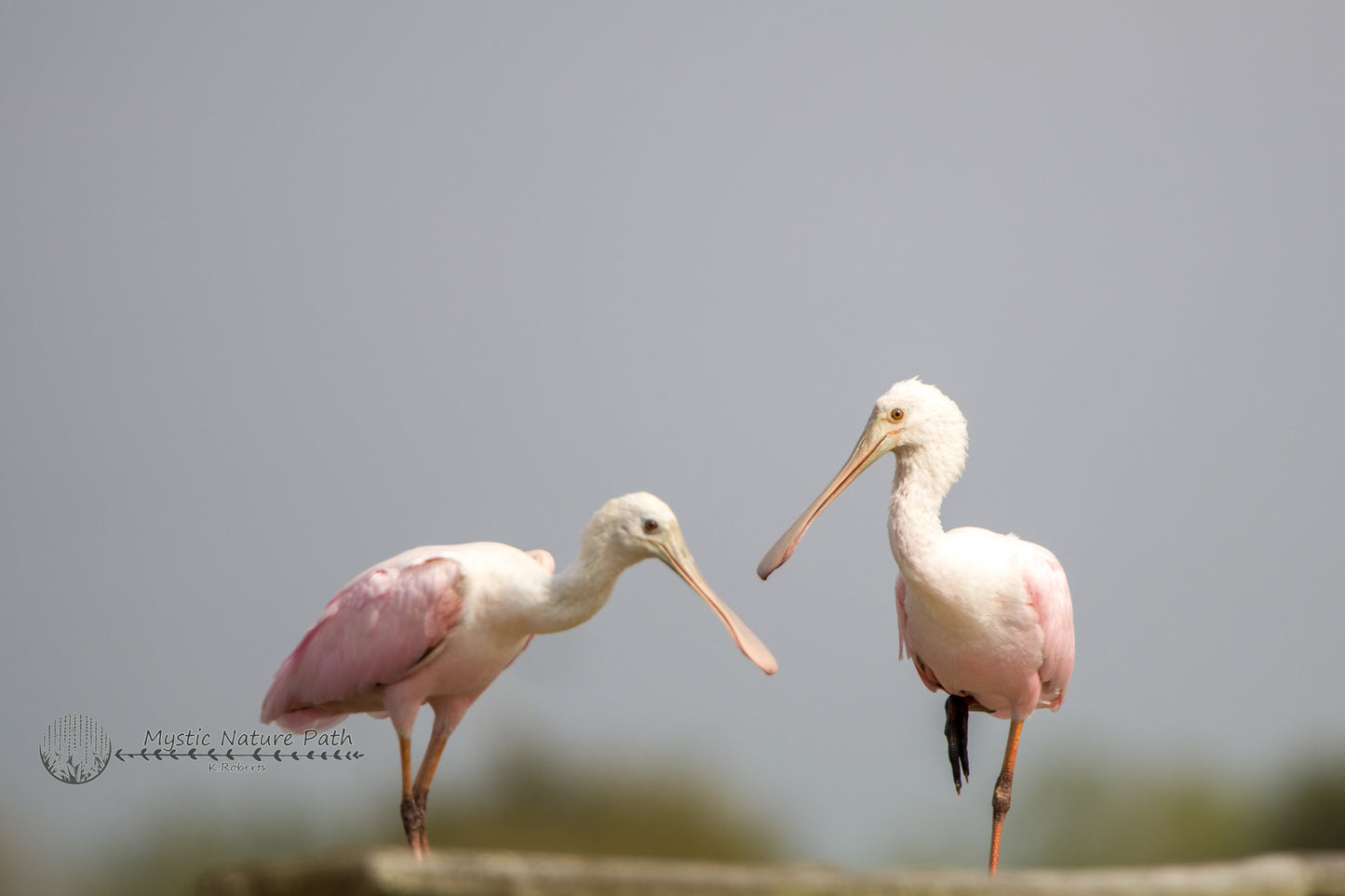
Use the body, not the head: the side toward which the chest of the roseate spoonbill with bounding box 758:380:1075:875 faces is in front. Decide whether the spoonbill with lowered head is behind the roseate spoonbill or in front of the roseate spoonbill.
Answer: in front

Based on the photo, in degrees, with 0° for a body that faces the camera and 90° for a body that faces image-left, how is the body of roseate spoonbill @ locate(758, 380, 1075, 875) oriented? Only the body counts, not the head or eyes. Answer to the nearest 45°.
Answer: approximately 45°
